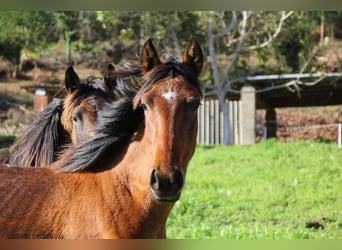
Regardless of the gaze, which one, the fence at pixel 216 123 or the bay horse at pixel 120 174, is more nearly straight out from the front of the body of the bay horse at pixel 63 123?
the bay horse

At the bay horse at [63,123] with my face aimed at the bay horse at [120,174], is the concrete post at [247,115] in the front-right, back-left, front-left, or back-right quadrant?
back-left

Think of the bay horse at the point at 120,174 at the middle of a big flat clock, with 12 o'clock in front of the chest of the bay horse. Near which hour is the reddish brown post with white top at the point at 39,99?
The reddish brown post with white top is roughly at 7 o'clock from the bay horse.

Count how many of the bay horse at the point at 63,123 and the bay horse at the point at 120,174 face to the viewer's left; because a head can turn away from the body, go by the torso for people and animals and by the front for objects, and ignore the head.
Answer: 0

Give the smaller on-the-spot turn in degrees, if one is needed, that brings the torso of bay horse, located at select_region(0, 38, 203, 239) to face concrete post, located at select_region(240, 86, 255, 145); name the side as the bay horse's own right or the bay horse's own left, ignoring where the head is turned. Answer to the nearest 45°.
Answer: approximately 135° to the bay horse's own left

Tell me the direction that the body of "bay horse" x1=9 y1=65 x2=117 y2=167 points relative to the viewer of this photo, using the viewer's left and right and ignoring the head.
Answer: facing the viewer and to the right of the viewer

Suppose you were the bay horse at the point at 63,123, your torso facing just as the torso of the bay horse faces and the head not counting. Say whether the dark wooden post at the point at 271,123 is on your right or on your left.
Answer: on your left

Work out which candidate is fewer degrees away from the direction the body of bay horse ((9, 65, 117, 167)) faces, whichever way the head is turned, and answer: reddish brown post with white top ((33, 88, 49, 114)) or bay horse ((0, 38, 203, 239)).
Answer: the bay horse
